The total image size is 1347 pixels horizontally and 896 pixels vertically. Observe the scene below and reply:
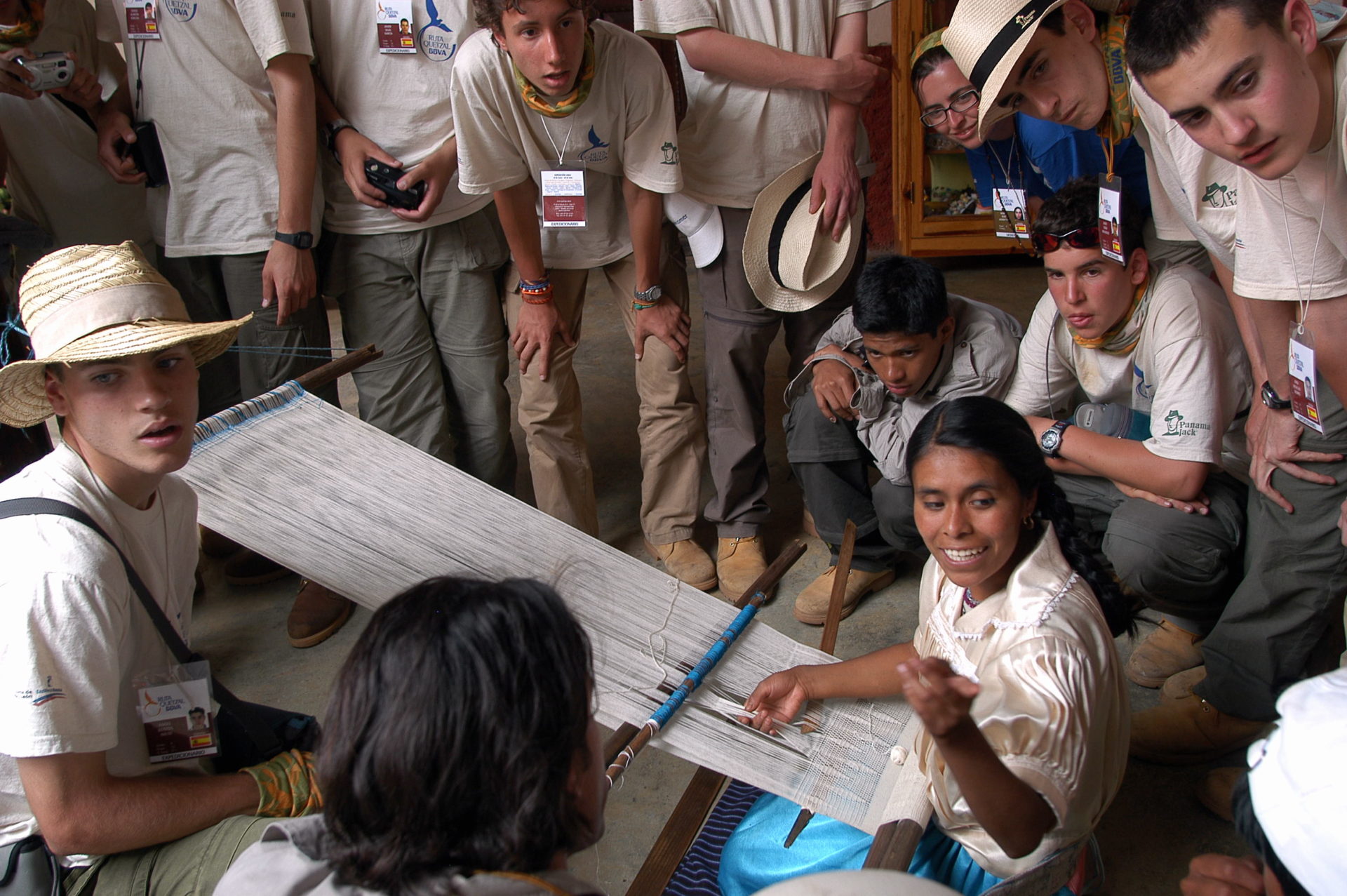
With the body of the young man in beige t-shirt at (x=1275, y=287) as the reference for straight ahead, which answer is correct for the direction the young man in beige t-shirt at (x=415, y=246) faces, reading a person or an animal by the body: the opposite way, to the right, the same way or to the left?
to the left

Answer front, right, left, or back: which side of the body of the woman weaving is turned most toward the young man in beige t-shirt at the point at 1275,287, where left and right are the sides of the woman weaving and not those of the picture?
back

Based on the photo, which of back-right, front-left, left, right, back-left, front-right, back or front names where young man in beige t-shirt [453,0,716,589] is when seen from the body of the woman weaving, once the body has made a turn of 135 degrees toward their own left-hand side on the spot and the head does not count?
back-left

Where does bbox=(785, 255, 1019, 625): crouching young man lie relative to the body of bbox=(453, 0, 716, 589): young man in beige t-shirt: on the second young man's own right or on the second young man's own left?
on the second young man's own left

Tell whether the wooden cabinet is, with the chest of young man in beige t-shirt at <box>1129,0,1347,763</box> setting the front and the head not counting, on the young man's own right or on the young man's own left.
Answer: on the young man's own right

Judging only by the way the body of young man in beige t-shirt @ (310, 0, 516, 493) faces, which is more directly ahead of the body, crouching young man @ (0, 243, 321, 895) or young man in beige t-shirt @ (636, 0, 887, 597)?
the crouching young man

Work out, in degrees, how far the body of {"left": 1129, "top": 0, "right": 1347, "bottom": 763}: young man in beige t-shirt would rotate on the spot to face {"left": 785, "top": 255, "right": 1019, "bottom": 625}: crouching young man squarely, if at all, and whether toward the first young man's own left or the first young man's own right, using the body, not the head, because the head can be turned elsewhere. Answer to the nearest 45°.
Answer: approximately 90° to the first young man's own right

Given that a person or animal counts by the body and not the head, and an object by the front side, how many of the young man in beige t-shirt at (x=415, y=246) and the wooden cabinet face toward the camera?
2

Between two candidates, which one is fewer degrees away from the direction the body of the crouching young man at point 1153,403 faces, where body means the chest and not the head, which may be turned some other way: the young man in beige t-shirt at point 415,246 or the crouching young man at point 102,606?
the crouching young man

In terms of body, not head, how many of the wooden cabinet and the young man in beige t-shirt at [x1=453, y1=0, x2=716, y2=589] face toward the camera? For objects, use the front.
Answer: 2
